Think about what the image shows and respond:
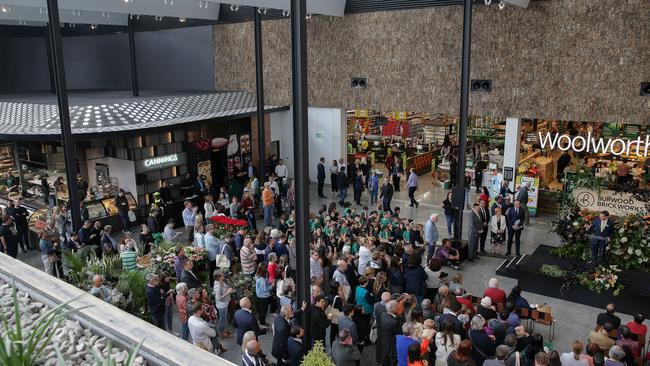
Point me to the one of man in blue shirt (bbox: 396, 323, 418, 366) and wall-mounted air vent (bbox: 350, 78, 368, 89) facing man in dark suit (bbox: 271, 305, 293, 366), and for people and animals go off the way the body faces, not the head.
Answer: the wall-mounted air vent

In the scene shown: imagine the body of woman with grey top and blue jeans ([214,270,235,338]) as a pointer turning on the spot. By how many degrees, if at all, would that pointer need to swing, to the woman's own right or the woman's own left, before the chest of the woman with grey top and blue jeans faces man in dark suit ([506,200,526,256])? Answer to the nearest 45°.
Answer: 0° — they already face them

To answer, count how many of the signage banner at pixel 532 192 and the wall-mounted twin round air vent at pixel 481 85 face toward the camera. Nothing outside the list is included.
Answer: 2

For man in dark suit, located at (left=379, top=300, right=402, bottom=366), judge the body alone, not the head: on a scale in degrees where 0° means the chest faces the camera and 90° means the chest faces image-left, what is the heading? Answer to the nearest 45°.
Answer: approximately 225°

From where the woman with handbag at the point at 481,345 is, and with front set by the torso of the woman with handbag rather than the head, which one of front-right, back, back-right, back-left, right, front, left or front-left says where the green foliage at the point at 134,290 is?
back-left

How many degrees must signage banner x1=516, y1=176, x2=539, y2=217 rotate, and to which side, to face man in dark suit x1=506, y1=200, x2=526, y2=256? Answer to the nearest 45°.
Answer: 0° — it already faces them

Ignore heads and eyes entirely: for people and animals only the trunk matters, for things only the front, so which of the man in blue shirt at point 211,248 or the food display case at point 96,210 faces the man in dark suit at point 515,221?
the man in blue shirt

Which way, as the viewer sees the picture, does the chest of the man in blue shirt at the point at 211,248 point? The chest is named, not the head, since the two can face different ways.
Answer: to the viewer's right

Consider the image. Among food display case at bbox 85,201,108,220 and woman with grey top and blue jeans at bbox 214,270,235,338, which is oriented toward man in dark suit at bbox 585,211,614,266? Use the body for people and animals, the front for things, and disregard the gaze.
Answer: the woman with grey top and blue jeans

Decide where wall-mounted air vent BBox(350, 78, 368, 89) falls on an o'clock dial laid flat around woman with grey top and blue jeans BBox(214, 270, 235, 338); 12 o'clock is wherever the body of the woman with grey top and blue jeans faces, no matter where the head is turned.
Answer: The wall-mounted air vent is roughly at 10 o'clock from the woman with grey top and blue jeans.
